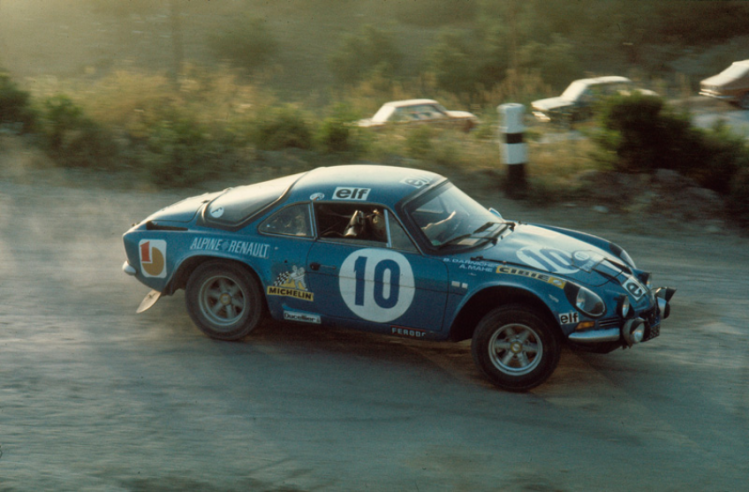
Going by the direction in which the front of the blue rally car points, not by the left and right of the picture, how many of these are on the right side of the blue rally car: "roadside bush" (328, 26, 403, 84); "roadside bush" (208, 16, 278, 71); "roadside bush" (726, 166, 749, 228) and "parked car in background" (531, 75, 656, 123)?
0

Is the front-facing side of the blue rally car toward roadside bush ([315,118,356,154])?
no

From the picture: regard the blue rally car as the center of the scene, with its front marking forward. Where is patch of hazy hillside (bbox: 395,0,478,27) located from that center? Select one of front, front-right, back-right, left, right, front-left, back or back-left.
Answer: back-left

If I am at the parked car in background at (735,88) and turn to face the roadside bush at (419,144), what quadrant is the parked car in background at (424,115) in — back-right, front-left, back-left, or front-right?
front-right

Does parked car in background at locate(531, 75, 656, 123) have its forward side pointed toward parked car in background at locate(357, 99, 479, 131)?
yes

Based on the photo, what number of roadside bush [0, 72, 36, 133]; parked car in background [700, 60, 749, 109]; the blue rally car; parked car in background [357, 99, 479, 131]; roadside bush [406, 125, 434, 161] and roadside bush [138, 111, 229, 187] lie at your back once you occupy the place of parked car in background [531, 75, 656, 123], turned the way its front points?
1

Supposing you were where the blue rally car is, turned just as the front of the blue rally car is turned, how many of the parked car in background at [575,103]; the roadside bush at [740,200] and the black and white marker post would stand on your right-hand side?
0

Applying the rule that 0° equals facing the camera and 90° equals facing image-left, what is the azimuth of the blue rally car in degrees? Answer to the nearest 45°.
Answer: approximately 315°

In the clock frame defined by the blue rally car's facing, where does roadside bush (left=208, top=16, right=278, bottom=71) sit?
The roadside bush is roughly at 7 o'clock from the blue rally car.

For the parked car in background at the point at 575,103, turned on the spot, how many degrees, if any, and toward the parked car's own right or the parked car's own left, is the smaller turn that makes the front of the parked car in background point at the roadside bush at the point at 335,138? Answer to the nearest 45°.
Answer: approximately 45° to the parked car's own left

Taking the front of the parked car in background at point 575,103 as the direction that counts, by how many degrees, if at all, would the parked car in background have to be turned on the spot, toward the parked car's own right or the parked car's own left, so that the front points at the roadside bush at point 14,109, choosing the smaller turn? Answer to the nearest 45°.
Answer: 0° — it already faces it

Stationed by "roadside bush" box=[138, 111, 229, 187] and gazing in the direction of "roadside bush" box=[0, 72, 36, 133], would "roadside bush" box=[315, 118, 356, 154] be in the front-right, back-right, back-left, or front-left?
back-right

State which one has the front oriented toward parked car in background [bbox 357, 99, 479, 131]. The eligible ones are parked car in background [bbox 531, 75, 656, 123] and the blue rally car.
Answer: parked car in background [bbox 531, 75, 656, 123]

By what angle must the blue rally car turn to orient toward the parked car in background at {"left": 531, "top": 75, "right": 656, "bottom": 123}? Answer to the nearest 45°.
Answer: approximately 135° to its left

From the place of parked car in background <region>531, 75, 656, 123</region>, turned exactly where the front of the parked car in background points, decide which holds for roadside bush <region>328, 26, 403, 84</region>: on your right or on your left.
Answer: on your right

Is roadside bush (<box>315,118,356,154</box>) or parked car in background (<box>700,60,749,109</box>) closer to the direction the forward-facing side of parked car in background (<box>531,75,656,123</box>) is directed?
the roadside bush

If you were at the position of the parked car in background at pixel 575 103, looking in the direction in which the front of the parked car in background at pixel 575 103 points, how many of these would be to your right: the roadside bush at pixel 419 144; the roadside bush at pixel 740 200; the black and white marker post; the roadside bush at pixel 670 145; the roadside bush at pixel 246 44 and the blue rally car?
1

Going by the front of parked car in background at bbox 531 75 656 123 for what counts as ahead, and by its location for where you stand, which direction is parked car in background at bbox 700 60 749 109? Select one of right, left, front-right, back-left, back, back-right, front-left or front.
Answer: back

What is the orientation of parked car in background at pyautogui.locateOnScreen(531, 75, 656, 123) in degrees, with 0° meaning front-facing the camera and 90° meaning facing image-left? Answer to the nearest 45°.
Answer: approximately 45°

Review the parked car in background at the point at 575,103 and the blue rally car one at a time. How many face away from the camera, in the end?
0
